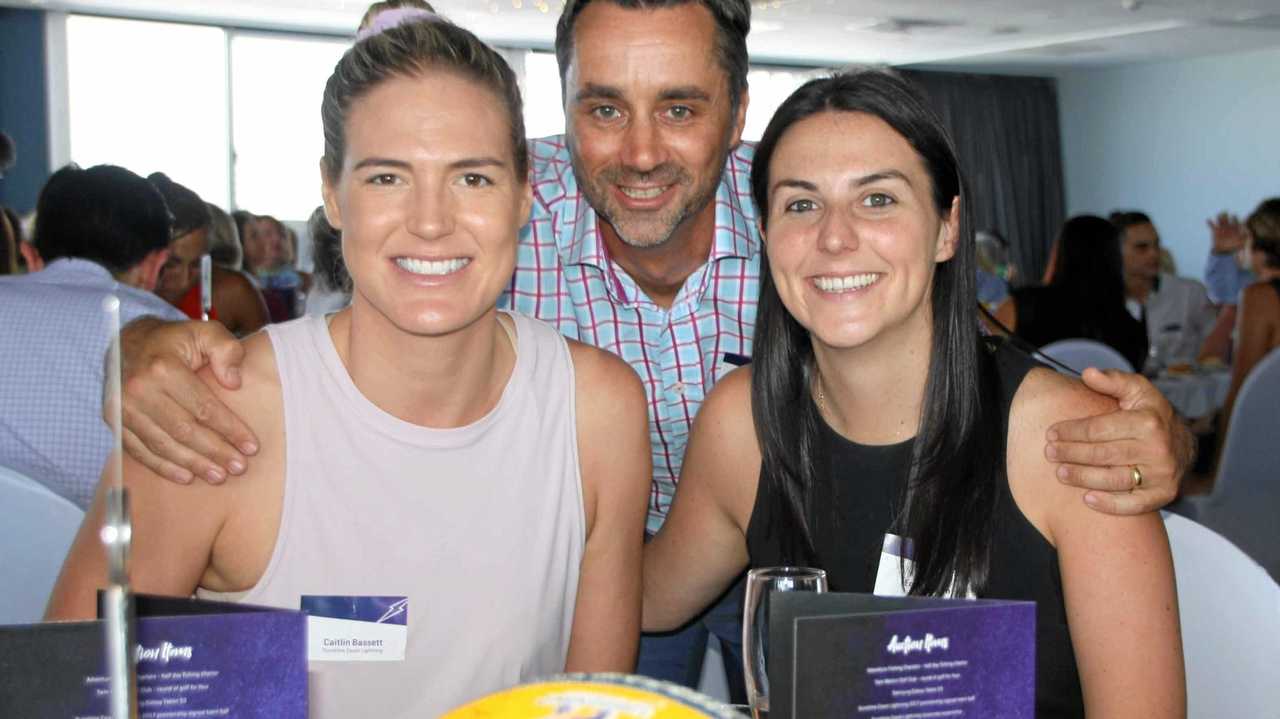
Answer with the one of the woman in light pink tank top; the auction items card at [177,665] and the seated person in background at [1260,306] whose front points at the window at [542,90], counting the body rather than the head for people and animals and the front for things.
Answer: the seated person in background

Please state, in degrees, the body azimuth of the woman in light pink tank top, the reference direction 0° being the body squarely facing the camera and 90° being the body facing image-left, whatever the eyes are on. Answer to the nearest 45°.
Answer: approximately 0°

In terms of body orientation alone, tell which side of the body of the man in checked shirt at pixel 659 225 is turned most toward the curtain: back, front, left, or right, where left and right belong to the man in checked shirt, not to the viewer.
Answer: back

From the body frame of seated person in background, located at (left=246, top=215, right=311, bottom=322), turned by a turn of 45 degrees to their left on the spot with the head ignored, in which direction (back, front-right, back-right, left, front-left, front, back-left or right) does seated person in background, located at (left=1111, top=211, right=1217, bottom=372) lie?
front-left

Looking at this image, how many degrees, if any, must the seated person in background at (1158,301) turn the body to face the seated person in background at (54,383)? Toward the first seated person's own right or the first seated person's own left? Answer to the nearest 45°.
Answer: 0° — they already face them

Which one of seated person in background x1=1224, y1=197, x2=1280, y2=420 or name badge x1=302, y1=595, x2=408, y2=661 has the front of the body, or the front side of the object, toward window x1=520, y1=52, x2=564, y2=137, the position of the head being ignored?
the seated person in background

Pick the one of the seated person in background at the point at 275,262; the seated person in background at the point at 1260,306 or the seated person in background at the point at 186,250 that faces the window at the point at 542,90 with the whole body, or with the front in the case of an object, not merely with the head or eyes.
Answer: the seated person in background at the point at 1260,306

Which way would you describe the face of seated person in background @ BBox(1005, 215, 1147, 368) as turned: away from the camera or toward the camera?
away from the camera

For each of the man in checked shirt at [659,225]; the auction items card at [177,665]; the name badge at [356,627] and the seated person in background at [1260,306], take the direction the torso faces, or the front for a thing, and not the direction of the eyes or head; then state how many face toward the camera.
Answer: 3

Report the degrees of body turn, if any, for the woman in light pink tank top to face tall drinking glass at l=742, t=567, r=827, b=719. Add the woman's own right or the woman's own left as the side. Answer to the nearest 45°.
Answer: approximately 45° to the woman's own left

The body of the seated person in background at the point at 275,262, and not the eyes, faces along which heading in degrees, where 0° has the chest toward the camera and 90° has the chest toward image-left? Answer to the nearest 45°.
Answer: approximately 45°
